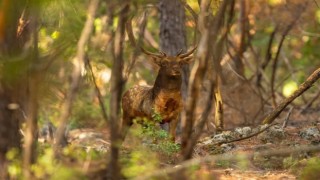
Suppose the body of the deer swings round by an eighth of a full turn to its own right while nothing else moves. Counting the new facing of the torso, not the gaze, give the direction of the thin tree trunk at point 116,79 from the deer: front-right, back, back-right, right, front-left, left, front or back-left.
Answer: front

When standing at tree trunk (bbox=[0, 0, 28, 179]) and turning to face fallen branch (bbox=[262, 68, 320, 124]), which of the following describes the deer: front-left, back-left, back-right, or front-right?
front-left

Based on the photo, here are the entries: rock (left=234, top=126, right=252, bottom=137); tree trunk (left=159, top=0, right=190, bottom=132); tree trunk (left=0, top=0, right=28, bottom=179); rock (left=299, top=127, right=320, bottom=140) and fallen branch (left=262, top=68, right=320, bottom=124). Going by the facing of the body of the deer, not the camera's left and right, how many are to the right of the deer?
1

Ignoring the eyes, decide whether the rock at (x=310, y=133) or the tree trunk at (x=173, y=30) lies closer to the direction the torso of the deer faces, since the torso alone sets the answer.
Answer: the rock

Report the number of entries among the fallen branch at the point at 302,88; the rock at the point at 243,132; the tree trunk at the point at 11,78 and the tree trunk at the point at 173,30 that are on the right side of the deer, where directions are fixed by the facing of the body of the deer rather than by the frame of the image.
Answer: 1

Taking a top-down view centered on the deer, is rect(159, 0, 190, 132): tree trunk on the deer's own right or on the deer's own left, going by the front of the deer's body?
on the deer's own left

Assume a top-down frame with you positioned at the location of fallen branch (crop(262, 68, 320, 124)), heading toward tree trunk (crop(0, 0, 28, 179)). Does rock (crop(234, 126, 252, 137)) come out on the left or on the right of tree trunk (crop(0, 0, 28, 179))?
right

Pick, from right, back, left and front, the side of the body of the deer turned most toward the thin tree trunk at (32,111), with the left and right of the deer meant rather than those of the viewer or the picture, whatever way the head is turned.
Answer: right

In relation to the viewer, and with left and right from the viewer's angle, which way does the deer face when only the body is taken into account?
facing the viewer and to the right of the viewer

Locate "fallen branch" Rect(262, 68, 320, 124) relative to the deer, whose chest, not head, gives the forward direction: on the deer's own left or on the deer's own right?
on the deer's own left

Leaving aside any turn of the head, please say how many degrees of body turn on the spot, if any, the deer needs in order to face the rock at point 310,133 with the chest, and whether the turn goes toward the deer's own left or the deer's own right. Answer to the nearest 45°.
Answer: approximately 45° to the deer's own left

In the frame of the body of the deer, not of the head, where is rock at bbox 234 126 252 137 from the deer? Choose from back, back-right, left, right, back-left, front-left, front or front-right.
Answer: front-left

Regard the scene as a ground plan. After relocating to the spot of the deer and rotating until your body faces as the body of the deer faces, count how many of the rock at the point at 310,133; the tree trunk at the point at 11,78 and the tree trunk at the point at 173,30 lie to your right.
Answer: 1

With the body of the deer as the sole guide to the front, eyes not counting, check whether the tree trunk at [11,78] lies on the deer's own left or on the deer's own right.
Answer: on the deer's own right

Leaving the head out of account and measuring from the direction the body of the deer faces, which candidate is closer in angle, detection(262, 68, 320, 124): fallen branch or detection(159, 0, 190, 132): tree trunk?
the fallen branch
